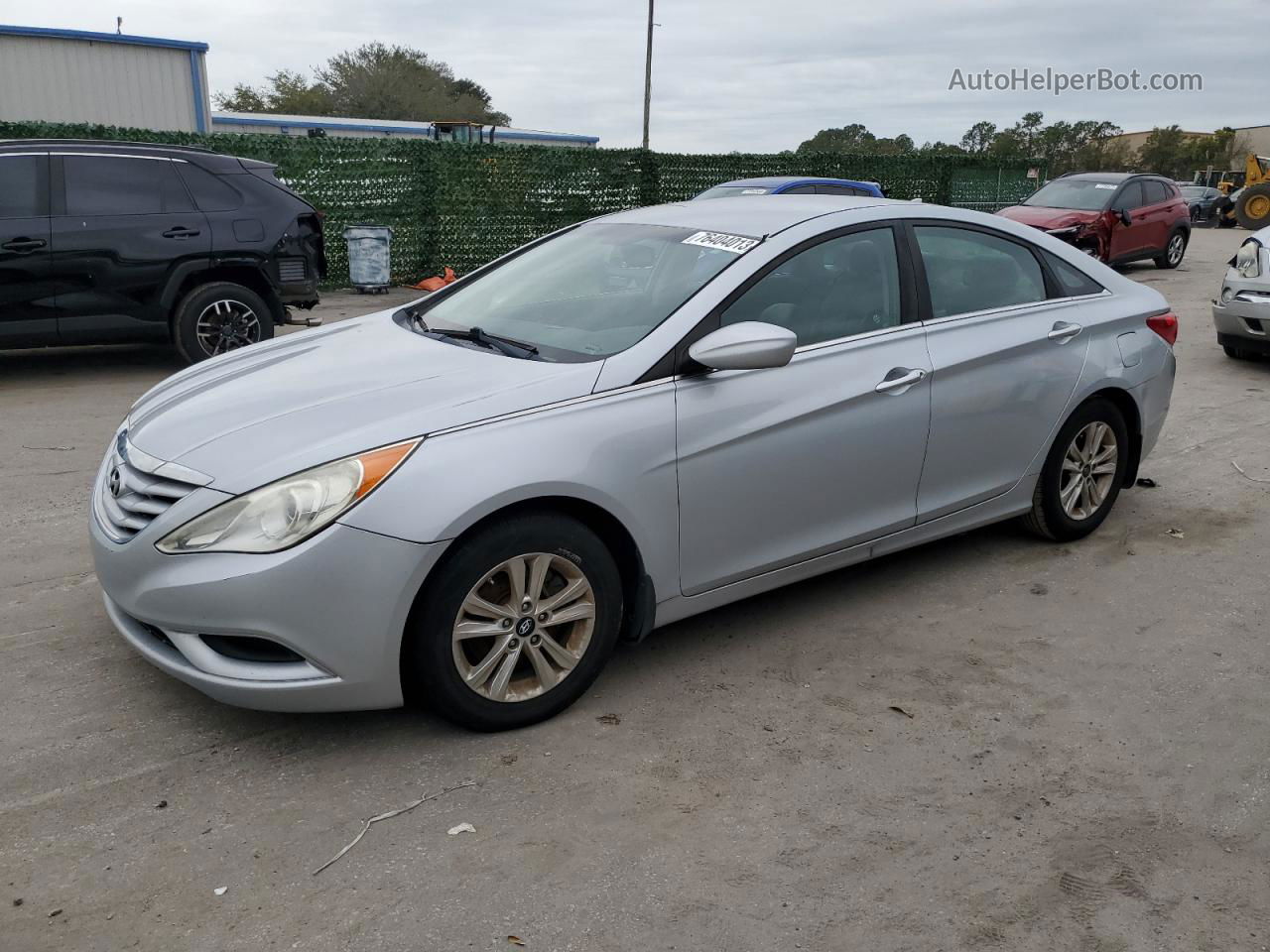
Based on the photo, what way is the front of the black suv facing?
to the viewer's left

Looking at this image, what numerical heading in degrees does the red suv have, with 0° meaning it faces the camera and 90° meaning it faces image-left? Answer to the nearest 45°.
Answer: approximately 45°

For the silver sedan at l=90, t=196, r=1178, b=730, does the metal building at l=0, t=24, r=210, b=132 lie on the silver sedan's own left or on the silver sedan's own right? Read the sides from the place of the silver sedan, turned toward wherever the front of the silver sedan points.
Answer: on the silver sedan's own right

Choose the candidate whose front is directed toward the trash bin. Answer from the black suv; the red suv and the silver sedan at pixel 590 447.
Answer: the red suv

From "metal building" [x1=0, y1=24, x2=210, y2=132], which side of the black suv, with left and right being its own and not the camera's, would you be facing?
right

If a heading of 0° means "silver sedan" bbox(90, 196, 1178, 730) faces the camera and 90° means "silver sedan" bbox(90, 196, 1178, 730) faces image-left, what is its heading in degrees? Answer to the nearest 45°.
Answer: approximately 45°

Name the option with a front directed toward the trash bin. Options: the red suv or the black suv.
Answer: the red suv

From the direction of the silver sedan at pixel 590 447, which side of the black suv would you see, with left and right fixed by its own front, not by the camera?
left

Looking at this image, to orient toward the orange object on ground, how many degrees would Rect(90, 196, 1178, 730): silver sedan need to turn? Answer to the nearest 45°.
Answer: approximately 135° to its right
